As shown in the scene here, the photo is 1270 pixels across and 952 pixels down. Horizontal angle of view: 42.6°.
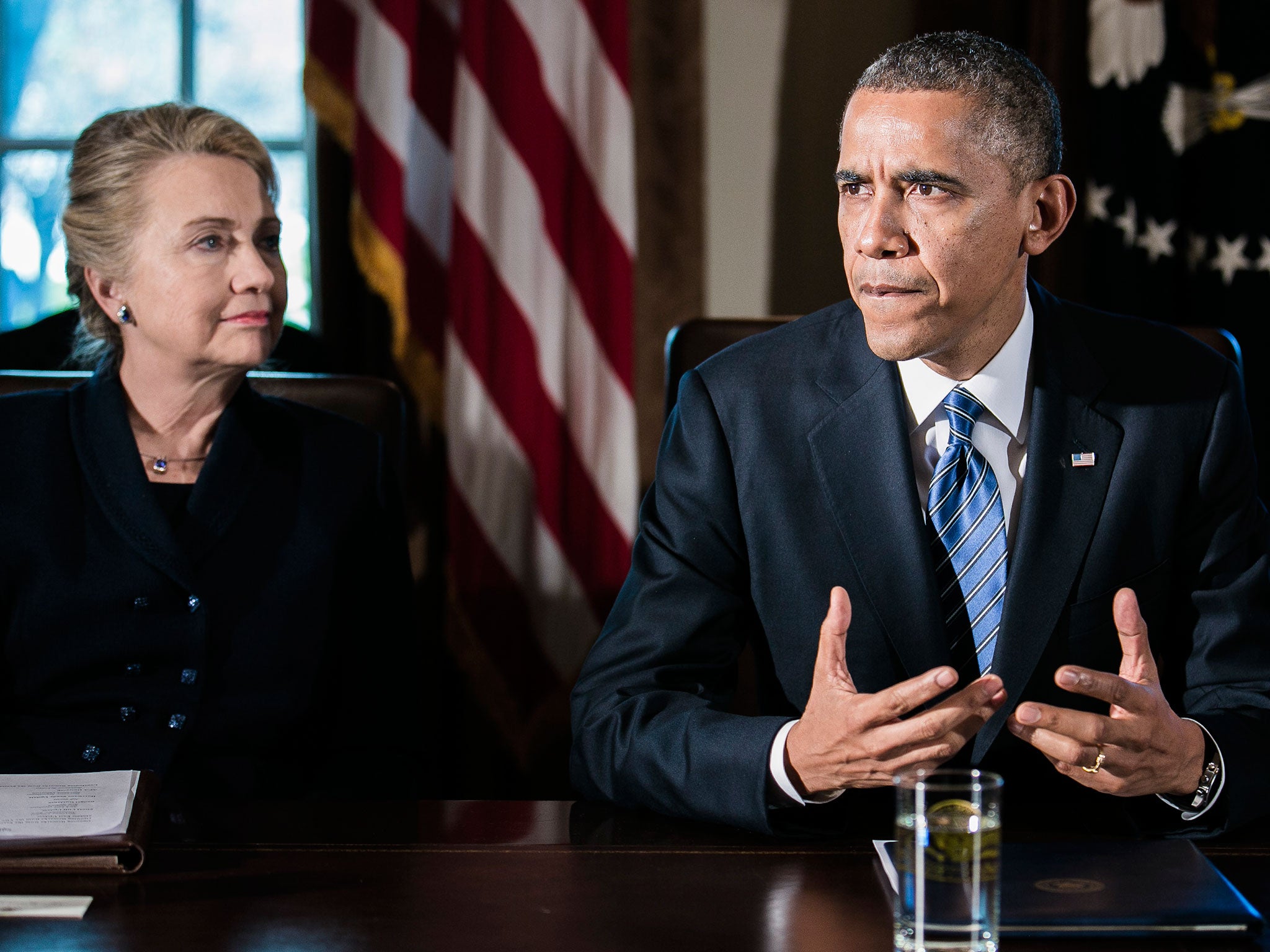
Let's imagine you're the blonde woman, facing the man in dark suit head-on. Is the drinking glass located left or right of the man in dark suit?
right

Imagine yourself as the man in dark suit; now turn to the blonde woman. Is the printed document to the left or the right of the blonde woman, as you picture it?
left

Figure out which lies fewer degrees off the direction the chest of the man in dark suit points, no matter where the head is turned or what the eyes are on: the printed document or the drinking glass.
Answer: the drinking glass

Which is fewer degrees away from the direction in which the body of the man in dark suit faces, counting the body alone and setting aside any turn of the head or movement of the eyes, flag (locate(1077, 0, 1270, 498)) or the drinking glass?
the drinking glass

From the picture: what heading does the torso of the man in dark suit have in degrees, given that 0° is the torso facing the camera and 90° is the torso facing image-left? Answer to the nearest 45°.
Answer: approximately 0°

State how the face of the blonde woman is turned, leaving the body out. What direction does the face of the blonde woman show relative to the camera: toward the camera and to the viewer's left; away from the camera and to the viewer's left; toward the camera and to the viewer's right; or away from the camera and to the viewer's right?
toward the camera and to the viewer's right

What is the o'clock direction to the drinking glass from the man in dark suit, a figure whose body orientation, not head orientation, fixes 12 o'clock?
The drinking glass is roughly at 12 o'clock from the man in dark suit.

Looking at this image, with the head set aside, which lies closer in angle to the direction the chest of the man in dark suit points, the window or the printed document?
the printed document

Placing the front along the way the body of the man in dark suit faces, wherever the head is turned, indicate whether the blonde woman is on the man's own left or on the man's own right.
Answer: on the man's own right

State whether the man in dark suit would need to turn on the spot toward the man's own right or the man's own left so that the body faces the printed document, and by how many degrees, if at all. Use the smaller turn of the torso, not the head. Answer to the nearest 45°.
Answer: approximately 45° to the man's own right

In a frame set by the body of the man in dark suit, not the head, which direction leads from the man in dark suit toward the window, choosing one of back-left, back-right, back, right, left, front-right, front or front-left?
back-right
